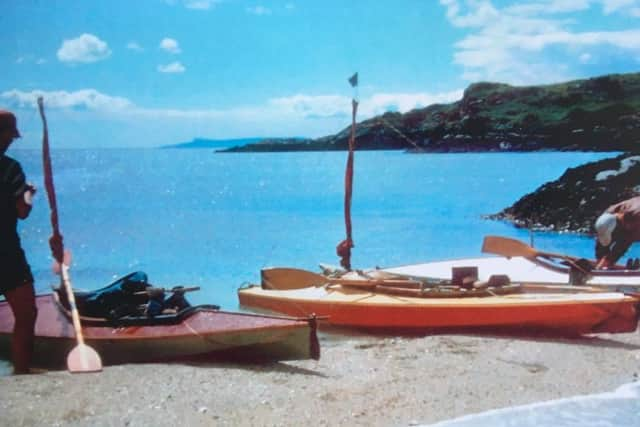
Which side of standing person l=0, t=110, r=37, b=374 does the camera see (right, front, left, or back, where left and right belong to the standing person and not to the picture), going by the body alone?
right

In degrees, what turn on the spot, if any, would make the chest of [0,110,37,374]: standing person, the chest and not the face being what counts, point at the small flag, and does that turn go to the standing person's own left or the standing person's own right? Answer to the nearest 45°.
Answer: approximately 45° to the standing person's own left

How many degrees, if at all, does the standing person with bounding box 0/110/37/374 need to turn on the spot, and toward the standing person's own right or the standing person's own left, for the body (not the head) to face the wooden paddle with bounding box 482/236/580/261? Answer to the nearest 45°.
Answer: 0° — they already face it

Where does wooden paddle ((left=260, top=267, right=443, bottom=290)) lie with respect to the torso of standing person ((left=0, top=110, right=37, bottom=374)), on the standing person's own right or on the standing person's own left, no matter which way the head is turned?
on the standing person's own left

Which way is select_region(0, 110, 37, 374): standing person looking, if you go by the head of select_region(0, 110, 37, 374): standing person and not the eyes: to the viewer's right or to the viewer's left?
to the viewer's right
